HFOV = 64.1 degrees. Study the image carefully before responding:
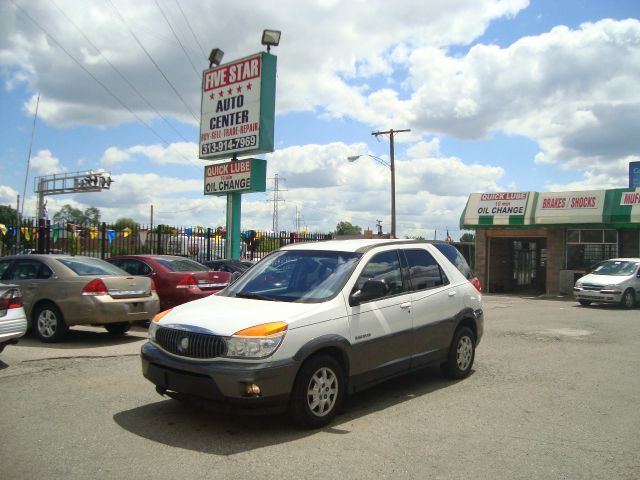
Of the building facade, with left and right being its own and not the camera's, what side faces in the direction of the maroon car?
front

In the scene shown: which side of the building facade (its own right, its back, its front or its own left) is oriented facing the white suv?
front

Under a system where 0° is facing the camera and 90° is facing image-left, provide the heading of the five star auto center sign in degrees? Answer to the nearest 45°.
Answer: approximately 45°

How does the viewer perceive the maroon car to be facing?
facing away from the viewer and to the left of the viewer

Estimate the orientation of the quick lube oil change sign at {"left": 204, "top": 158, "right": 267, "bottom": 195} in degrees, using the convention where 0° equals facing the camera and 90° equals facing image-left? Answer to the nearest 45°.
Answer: approximately 45°

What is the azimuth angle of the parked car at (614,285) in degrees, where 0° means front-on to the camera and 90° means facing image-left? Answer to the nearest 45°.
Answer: approximately 45°

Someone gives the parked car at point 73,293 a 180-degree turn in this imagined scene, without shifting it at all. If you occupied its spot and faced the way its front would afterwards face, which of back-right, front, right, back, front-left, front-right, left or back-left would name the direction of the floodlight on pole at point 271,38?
left

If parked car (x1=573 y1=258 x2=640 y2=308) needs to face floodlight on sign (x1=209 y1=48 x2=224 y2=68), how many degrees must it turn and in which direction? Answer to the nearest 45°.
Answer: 0° — it already faces it

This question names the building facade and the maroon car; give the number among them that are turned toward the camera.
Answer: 1

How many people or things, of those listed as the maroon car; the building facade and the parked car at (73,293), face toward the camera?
1

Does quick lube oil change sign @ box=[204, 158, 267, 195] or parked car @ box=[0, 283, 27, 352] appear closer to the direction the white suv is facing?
the parked car

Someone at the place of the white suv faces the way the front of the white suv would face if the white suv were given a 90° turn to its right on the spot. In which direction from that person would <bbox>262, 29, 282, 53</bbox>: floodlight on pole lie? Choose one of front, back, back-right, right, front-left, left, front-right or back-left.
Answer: front-right

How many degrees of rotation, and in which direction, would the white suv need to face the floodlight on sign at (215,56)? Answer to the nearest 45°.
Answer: approximately 135° to its right
